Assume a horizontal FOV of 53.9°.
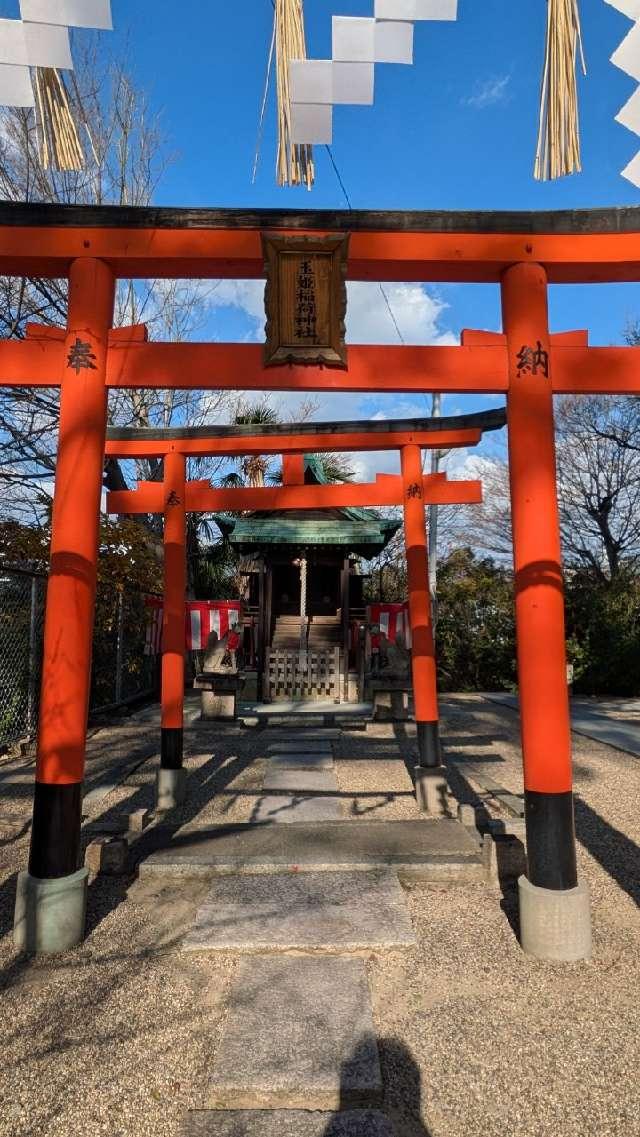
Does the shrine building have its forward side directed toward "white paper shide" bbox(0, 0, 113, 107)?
yes

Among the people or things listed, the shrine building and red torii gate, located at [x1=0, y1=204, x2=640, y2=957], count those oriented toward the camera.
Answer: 2

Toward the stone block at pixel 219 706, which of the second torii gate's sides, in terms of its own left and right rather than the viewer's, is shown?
back

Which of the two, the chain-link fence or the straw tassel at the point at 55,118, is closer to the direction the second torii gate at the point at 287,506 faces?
the straw tassel

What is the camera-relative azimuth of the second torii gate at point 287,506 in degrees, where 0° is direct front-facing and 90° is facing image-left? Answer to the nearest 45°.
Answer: approximately 0°

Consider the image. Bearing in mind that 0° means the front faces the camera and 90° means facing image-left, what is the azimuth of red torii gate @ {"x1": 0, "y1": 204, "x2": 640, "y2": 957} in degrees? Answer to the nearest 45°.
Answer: approximately 0°

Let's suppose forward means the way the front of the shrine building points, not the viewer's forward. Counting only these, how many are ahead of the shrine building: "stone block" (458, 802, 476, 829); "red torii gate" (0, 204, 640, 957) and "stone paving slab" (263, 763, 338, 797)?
3

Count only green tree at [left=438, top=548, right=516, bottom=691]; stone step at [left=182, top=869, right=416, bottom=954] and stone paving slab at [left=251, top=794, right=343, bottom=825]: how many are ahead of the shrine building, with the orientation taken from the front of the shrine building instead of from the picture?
2

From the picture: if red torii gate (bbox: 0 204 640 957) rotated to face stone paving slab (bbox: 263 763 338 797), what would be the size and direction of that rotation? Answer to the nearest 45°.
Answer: approximately 180°
